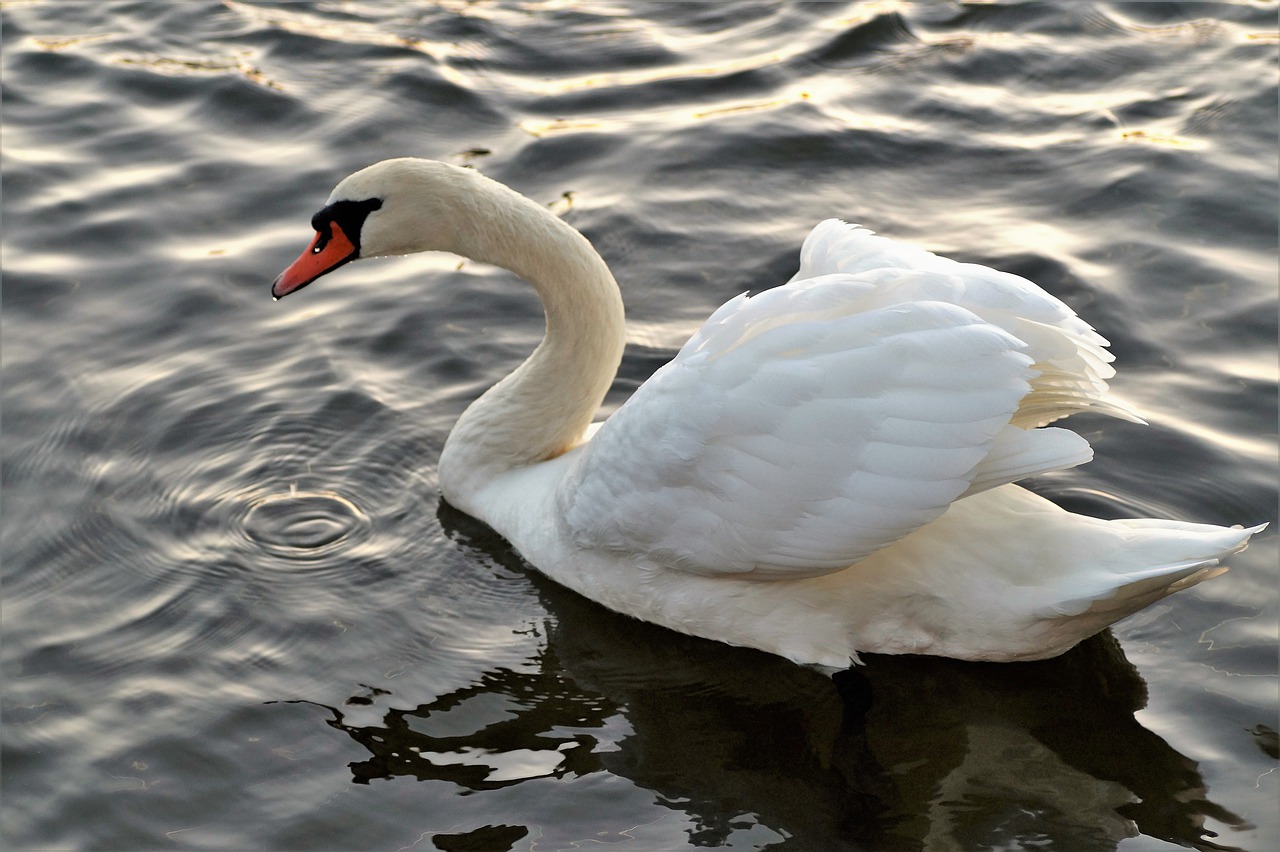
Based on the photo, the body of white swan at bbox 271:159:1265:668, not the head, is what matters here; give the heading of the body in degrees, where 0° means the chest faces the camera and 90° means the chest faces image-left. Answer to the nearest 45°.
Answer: approximately 90°
